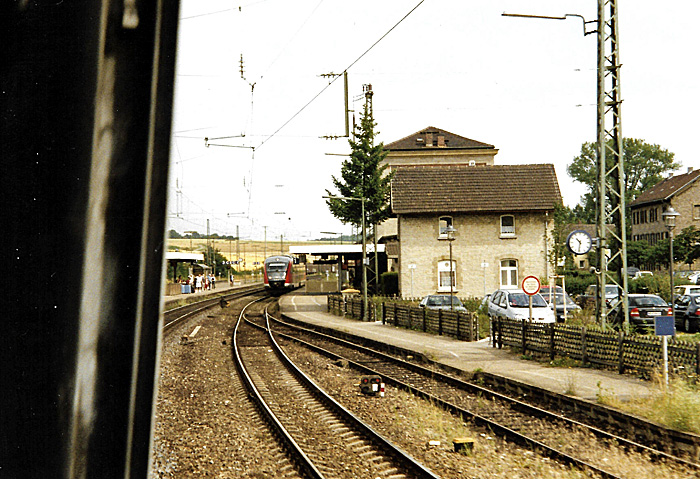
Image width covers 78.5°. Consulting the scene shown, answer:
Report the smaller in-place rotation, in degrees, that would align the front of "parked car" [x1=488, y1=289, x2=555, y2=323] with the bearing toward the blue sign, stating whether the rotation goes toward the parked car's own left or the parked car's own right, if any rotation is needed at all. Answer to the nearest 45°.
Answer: approximately 45° to the parked car's own right

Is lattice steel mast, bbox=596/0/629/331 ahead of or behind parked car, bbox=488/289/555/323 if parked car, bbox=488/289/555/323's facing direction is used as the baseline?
ahead

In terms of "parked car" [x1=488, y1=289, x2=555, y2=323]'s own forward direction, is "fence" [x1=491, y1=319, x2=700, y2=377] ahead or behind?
ahead

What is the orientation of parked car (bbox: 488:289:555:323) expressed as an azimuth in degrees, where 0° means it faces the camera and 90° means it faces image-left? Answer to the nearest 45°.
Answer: approximately 315°

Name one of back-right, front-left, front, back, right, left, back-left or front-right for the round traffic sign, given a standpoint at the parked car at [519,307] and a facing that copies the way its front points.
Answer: front-right

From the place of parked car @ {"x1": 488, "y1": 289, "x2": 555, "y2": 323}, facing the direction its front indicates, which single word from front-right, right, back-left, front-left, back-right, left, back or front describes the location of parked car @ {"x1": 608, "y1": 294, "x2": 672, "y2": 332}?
left

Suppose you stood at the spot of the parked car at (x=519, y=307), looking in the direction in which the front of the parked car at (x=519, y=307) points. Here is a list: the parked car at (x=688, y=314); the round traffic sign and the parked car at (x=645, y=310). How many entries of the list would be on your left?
2

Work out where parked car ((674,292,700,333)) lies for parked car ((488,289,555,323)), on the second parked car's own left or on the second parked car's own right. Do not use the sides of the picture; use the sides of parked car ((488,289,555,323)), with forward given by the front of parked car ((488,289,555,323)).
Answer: on the second parked car's own left

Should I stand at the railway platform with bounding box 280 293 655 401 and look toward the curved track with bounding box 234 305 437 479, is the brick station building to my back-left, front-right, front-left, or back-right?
back-right

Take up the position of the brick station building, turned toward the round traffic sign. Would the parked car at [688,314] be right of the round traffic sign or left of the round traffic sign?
left
